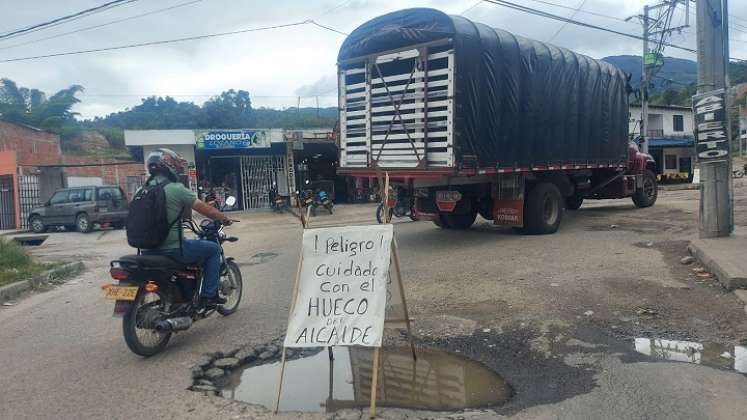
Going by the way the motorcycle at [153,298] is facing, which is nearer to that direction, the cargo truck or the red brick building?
the cargo truck

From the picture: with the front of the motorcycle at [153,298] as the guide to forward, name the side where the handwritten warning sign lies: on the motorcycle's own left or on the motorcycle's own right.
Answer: on the motorcycle's own right

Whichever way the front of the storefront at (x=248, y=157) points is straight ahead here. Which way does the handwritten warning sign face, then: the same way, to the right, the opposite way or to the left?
the same way

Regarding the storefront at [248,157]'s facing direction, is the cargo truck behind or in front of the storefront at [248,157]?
in front

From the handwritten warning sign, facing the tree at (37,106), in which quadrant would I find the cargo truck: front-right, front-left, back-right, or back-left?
front-right

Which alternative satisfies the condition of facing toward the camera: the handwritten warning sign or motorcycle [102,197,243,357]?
the handwritten warning sign

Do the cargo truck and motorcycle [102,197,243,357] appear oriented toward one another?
no

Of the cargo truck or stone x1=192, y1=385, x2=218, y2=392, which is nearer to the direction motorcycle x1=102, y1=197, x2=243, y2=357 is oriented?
the cargo truck

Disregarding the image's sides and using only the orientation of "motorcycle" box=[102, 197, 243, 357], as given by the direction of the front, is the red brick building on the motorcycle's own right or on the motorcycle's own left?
on the motorcycle's own left

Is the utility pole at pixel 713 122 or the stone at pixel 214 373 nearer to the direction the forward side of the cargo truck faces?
the utility pole

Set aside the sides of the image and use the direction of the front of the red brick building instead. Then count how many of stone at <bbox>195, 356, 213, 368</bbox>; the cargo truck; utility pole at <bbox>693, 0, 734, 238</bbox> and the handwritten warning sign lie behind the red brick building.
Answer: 0

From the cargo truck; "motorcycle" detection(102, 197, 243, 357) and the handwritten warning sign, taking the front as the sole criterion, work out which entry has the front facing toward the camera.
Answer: the handwritten warning sign

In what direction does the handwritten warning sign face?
toward the camera

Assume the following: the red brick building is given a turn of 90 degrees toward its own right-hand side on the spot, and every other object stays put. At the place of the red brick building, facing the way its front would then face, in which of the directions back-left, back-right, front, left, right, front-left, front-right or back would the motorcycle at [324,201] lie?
left

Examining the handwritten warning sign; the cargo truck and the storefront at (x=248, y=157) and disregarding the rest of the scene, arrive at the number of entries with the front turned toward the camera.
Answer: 2

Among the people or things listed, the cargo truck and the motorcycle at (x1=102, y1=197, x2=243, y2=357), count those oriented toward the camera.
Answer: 0

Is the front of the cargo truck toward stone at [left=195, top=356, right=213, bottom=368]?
no

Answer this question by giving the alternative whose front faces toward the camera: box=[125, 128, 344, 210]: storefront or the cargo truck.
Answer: the storefront

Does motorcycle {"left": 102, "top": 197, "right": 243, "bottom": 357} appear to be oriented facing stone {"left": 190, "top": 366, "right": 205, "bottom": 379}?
no

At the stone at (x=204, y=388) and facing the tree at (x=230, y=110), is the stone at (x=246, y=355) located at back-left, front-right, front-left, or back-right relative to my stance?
front-right

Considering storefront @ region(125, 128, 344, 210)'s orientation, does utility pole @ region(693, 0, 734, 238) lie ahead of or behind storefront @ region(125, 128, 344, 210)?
ahead

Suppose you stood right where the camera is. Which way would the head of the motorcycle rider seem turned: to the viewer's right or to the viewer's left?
to the viewer's right

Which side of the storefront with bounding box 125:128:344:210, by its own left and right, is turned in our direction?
front

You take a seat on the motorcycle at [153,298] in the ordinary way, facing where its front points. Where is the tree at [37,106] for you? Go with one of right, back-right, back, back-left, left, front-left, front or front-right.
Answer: front-left

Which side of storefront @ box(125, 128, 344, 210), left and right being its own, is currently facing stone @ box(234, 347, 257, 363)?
front

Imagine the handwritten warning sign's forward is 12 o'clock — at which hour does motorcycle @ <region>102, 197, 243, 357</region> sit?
The motorcycle is roughly at 4 o'clock from the handwritten warning sign.
